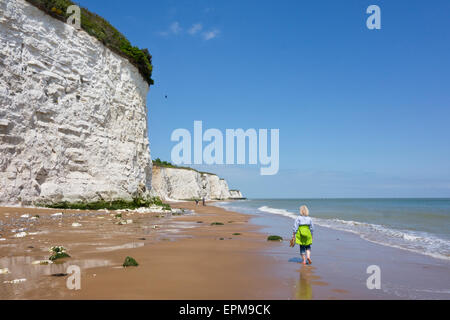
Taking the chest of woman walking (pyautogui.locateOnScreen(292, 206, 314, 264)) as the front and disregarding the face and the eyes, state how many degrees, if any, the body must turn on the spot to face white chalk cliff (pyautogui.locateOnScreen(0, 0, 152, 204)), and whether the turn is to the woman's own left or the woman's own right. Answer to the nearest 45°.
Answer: approximately 45° to the woman's own left

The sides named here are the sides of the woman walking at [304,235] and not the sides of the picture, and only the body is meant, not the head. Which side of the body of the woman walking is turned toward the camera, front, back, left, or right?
back
